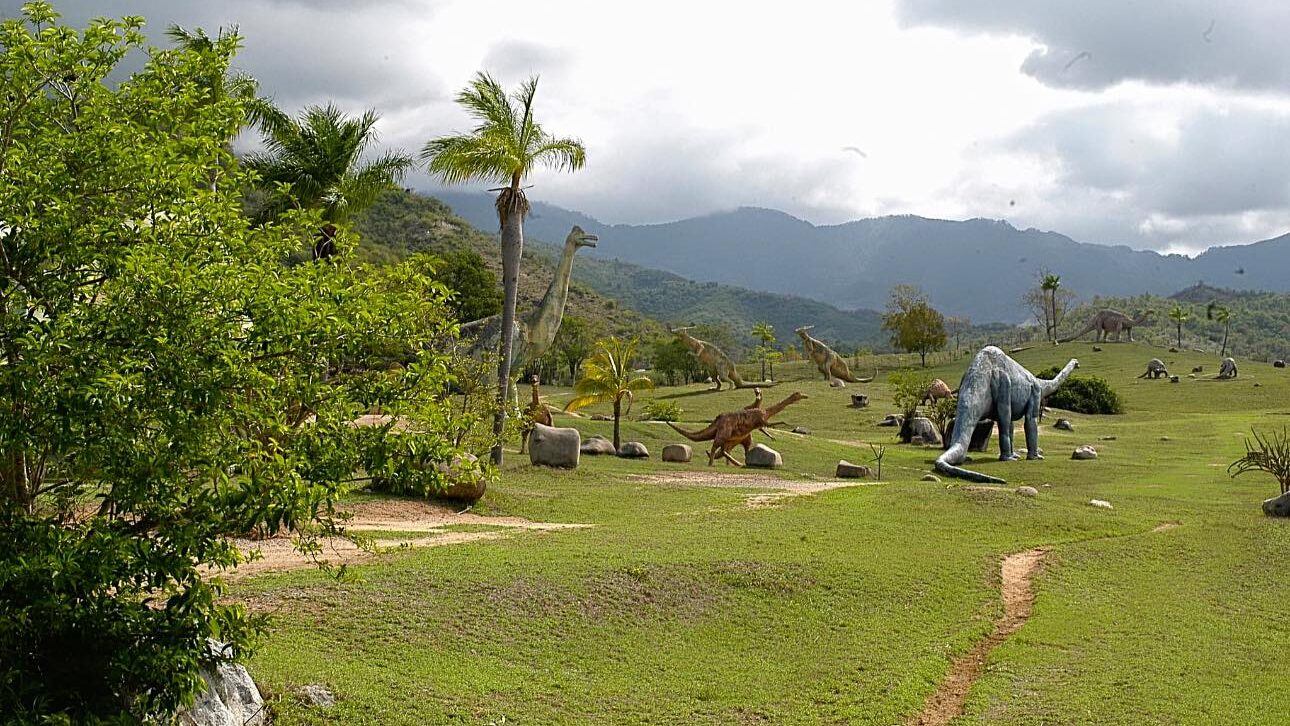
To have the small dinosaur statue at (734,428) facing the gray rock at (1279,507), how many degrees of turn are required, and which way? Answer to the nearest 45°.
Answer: approximately 45° to its right

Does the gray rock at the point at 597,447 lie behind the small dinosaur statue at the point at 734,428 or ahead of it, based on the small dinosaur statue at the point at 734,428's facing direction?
behind

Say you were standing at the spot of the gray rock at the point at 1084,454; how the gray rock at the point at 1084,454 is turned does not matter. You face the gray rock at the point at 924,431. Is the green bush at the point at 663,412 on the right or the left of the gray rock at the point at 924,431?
left

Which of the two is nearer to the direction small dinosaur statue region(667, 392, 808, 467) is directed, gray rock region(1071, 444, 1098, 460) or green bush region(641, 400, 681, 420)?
the gray rock

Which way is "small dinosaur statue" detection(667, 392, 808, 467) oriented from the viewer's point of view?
to the viewer's right

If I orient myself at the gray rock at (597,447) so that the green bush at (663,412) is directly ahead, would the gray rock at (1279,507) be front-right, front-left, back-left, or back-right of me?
back-right

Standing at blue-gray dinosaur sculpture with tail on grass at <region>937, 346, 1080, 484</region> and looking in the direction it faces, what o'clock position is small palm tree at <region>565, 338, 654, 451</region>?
The small palm tree is roughly at 7 o'clock from the blue-gray dinosaur sculpture with tail on grass.

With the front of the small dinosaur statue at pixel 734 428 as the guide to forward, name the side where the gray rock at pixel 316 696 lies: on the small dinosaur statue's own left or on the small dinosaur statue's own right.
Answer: on the small dinosaur statue's own right

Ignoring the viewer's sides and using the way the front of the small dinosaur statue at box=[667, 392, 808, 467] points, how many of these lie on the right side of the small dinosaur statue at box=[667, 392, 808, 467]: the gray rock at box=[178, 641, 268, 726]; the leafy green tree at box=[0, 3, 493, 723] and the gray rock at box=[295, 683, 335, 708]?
3

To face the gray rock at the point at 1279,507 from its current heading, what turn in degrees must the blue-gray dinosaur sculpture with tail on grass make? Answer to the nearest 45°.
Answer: approximately 135° to its right
